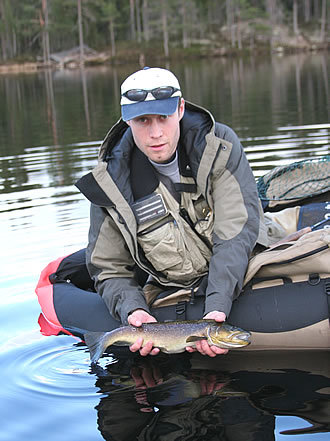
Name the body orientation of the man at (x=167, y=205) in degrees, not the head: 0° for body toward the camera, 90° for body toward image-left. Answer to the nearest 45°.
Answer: approximately 0°
